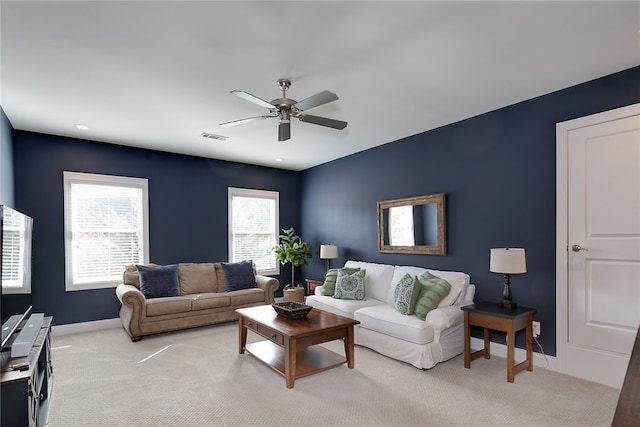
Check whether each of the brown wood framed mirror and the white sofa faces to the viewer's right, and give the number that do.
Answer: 0

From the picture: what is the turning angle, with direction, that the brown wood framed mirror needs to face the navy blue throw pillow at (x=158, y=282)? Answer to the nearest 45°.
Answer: approximately 45° to its right

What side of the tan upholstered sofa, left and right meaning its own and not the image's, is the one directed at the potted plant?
left

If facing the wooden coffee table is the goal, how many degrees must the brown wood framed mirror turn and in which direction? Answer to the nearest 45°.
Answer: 0° — it already faces it

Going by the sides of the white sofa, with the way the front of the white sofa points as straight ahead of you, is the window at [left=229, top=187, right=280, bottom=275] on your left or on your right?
on your right

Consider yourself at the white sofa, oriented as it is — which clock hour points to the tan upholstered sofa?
The tan upholstered sofa is roughly at 2 o'clock from the white sofa.

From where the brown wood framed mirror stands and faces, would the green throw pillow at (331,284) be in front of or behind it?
in front

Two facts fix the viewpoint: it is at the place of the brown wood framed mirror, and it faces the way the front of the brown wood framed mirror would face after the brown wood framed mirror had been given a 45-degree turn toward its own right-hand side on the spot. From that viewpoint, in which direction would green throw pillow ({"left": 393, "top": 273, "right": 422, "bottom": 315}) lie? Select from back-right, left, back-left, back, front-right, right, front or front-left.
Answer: left

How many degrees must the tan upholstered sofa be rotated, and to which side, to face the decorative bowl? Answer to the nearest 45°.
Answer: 0° — it already faces it

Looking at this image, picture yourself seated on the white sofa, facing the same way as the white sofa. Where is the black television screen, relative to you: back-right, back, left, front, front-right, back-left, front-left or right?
front

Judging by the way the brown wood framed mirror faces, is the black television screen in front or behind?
in front

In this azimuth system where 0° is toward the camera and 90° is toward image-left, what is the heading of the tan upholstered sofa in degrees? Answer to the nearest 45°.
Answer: approximately 315°

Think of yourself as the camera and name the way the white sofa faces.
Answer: facing the viewer and to the left of the viewer

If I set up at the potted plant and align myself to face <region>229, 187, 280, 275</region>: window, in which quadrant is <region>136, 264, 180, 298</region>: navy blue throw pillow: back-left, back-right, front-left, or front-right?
front-left

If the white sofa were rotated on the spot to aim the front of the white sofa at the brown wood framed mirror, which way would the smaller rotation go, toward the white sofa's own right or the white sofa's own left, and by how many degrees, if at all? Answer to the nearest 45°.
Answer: approximately 135° to the white sofa's own right

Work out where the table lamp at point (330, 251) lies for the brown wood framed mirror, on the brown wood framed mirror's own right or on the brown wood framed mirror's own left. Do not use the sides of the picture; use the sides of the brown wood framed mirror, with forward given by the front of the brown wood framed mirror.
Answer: on the brown wood framed mirror's own right

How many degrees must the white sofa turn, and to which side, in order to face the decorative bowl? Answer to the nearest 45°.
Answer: approximately 45° to its right

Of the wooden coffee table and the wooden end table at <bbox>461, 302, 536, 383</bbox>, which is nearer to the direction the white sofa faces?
the wooden coffee table
